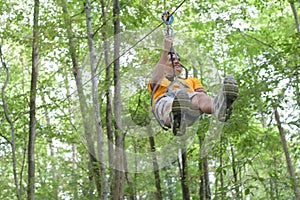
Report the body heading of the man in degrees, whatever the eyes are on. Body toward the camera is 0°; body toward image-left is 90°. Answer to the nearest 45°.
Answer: approximately 315°

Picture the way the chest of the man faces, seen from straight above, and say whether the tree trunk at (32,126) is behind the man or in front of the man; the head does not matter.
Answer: behind
